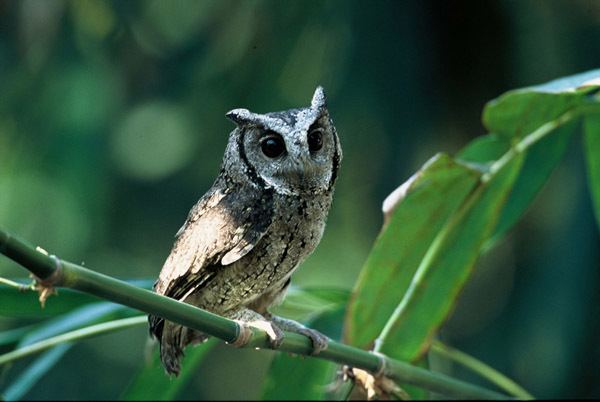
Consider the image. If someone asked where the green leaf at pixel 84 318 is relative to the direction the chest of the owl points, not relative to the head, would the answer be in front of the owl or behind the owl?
behind

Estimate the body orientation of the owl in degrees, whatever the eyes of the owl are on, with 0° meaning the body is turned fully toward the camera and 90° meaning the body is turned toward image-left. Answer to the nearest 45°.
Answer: approximately 315°
